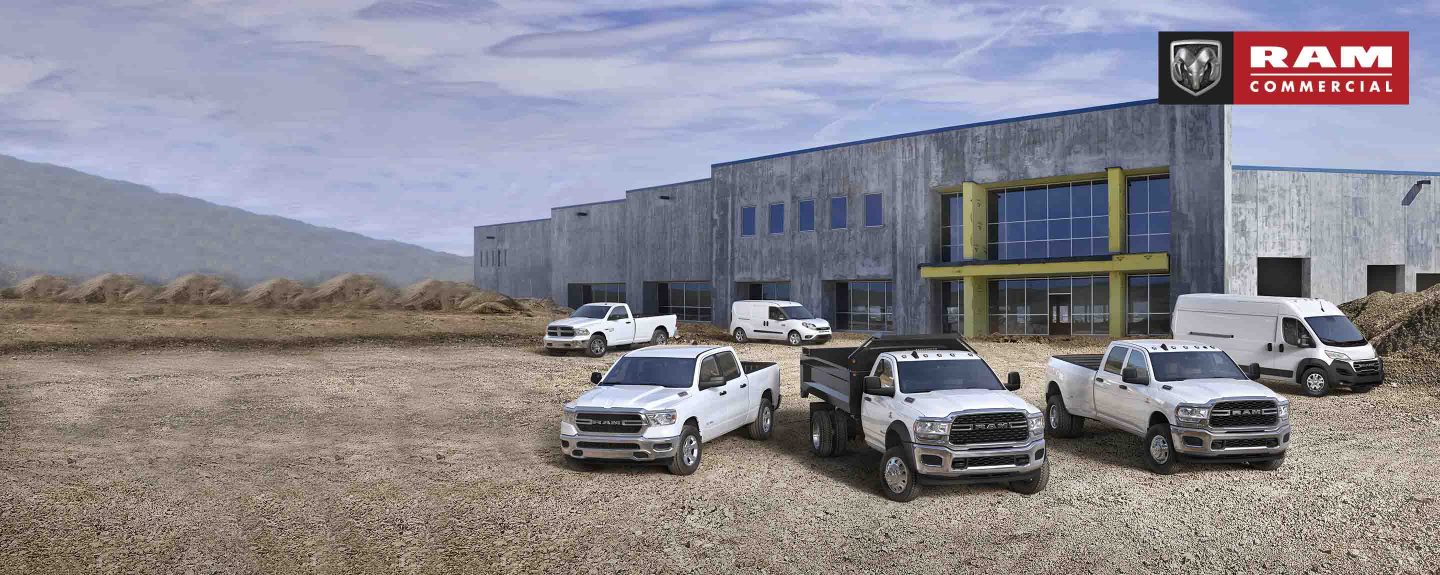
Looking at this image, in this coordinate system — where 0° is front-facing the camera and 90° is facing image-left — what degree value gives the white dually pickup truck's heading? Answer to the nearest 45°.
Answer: approximately 315°

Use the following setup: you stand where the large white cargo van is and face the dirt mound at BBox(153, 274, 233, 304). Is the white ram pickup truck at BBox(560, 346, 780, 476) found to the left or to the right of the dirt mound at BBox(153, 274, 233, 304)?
left

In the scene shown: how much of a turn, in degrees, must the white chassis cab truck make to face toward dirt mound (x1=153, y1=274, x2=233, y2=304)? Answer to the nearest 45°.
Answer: approximately 180°

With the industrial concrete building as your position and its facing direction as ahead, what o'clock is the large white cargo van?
The large white cargo van is roughly at 10 o'clock from the industrial concrete building.

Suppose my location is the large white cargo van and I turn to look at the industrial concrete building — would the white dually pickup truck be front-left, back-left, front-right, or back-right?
back-left

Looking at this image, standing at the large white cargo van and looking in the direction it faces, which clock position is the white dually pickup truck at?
The white dually pickup truck is roughly at 2 o'clock from the large white cargo van.

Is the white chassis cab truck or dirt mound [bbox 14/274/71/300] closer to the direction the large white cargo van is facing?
the white chassis cab truck

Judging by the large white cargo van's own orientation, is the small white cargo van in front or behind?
behind

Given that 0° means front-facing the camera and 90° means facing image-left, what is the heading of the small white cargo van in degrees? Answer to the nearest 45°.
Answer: approximately 315°

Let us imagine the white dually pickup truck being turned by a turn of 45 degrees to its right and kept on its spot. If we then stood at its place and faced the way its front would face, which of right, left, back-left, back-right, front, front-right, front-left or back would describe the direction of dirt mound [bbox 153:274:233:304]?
right

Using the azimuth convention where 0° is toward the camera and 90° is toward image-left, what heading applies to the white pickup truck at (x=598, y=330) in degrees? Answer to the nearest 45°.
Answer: approximately 45°

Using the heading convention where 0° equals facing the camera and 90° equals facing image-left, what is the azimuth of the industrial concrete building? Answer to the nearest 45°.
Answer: approximately 45°

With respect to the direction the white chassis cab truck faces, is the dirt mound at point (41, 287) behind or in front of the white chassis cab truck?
behind
